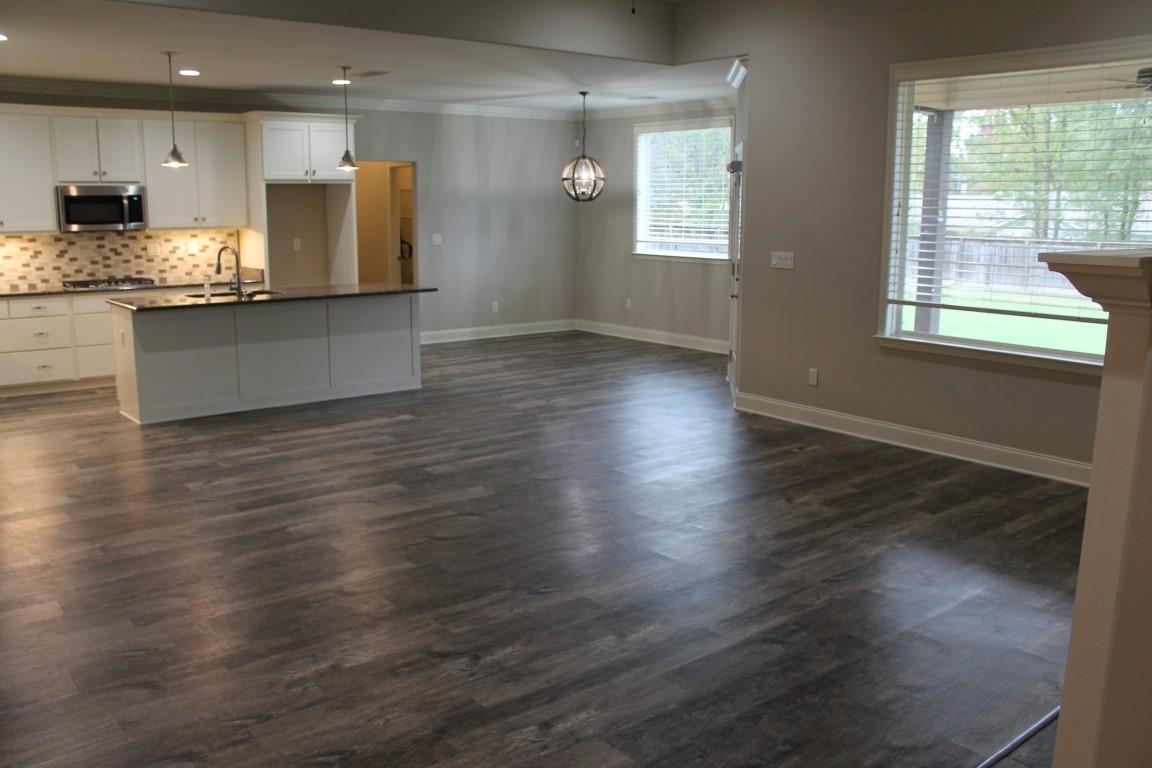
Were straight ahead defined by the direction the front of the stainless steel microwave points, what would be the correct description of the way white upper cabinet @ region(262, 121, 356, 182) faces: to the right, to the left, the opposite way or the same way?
the same way

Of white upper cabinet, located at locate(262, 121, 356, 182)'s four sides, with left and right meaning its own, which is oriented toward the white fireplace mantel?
front

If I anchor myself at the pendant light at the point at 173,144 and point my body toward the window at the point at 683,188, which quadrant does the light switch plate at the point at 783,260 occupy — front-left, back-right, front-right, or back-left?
front-right

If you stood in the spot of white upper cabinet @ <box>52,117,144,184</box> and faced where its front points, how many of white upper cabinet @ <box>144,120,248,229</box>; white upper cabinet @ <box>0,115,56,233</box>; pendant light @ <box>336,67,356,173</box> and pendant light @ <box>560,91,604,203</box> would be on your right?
1

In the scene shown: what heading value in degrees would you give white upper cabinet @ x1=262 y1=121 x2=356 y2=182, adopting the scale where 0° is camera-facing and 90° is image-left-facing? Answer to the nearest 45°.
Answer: approximately 0°

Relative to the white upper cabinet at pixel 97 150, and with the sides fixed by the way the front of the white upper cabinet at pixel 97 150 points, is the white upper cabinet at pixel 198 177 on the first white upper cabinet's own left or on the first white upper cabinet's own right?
on the first white upper cabinet's own left

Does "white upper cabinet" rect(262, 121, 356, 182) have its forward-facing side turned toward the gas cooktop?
no

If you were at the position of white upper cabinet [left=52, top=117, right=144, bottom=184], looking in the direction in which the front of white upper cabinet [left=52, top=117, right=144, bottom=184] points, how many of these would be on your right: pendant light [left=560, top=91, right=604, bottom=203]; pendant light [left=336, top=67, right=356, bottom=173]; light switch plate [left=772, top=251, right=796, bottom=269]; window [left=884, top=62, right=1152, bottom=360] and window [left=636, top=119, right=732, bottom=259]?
0

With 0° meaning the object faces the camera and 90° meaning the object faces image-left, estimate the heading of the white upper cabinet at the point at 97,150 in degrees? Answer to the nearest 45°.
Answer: approximately 0°

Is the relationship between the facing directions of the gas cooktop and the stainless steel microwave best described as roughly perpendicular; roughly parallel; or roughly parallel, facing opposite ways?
roughly parallel

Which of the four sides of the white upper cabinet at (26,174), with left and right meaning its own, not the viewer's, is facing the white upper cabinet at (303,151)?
left

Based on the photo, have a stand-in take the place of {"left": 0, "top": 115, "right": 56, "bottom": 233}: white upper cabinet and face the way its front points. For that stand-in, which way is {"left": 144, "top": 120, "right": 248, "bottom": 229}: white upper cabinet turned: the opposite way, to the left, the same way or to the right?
the same way

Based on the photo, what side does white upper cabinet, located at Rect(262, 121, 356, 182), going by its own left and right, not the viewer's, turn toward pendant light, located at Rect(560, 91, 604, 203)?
left

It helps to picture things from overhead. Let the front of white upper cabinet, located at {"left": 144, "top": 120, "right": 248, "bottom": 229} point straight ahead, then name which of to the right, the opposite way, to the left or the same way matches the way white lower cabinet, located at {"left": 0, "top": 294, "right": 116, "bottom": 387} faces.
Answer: the same way

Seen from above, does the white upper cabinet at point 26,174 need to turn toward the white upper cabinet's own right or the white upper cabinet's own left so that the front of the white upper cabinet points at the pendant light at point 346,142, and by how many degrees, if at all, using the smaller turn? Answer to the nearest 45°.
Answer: approximately 90° to the white upper cabinet's own left

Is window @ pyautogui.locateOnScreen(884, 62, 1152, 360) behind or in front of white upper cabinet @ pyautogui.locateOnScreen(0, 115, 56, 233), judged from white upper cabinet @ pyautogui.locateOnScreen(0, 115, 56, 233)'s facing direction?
in front

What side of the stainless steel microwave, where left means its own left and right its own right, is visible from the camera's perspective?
front

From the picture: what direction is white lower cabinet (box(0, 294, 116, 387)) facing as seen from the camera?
toward the camera
